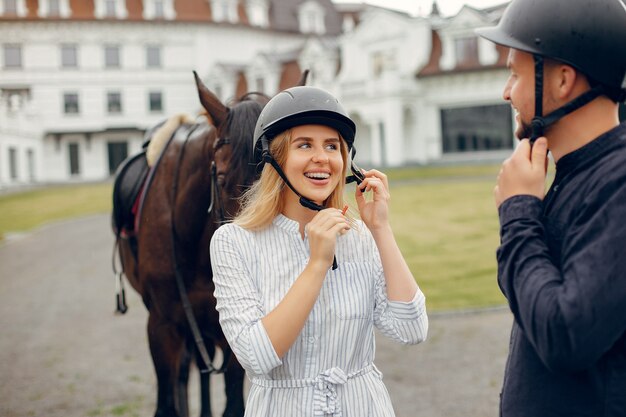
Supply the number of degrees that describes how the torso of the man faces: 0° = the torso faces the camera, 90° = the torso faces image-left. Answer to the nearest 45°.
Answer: approximately 90°

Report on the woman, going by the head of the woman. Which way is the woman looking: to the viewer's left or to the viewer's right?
to the viewer's right

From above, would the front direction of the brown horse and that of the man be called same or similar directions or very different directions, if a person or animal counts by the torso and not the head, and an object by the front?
very different directions

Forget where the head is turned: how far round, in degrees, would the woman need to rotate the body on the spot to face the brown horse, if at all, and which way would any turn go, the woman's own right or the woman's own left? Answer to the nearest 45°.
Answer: approximately 180°

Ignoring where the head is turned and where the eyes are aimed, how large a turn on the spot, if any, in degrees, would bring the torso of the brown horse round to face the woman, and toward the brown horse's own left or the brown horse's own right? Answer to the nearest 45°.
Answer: approximately 45° to the brown horse's own right

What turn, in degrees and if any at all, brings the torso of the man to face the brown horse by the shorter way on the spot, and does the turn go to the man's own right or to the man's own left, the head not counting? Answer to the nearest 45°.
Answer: approximately 45° to the man's own right

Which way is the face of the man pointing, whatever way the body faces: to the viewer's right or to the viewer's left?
to the viewer's left

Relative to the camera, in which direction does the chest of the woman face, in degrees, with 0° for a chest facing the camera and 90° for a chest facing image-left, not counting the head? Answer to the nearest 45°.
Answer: approximately 0°
